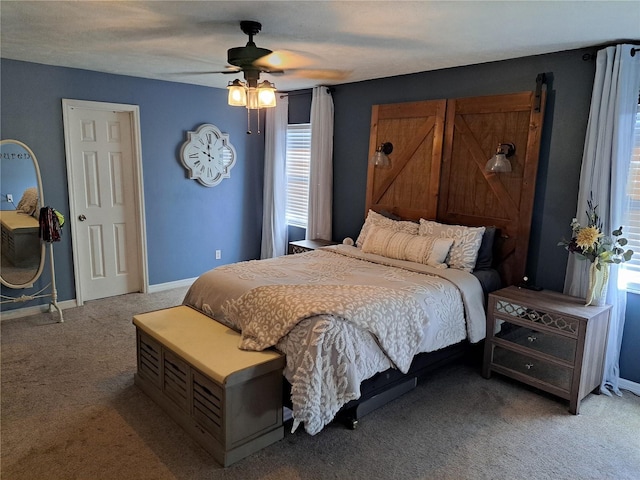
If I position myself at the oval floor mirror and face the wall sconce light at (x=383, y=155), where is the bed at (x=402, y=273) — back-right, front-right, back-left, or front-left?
front-right

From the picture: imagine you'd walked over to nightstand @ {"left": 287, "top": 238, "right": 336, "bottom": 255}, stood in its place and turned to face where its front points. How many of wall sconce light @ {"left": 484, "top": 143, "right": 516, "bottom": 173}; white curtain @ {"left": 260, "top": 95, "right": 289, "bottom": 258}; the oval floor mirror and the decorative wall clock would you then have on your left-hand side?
1

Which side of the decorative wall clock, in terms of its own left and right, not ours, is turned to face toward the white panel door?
right

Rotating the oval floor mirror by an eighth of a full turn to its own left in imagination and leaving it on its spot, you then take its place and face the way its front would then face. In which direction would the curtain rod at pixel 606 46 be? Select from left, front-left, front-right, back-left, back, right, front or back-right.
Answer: front-right

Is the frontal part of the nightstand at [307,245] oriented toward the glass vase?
no

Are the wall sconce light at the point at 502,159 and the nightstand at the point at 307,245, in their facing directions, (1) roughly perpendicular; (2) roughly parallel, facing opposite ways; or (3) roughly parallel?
roughly parallel

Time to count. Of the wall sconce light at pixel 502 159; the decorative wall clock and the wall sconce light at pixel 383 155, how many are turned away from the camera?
0

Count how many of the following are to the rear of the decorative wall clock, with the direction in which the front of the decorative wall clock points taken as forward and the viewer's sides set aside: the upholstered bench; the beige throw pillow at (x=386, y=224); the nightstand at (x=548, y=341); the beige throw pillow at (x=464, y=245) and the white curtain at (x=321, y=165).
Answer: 0

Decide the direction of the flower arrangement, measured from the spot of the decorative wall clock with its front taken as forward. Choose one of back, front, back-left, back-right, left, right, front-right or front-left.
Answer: front

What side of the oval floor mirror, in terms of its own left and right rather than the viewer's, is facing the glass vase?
front

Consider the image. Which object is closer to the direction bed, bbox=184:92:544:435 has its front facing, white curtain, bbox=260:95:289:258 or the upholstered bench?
the upholstered bench

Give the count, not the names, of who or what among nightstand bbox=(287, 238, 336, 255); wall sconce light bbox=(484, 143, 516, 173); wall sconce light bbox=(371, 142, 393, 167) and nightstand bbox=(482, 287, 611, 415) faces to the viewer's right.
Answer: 0

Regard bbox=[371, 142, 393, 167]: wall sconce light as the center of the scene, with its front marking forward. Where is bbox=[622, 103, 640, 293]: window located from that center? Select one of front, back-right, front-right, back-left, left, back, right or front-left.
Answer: left

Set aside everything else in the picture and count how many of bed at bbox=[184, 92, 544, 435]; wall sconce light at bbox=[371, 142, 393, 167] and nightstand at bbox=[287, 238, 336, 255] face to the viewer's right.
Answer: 0

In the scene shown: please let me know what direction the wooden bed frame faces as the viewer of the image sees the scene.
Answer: facing the viewer and to the left of the viewer

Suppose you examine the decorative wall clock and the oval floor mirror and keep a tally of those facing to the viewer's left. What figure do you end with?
0

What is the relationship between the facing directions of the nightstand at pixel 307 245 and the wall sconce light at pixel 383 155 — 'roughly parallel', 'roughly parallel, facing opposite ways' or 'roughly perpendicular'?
roughly parallel

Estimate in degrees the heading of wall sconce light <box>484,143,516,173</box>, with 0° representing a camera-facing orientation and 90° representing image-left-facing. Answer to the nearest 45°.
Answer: approximately 45°

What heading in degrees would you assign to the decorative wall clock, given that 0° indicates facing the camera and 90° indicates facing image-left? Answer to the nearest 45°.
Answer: approximately 315°
